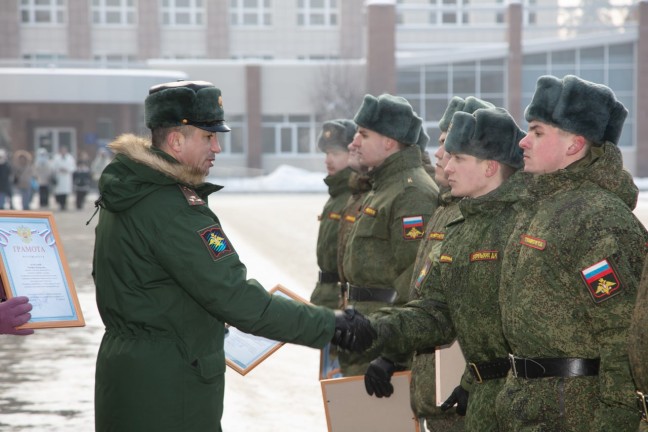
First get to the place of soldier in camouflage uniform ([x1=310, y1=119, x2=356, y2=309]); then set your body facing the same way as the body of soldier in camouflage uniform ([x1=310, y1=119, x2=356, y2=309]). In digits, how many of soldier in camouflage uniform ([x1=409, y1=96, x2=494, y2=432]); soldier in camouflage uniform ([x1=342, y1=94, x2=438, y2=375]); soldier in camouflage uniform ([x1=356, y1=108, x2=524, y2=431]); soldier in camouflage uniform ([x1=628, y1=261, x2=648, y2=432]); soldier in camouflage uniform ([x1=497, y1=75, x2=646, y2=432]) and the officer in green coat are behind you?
0

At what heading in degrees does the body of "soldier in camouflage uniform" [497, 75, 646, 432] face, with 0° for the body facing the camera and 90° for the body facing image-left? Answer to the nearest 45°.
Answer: approximately 90°

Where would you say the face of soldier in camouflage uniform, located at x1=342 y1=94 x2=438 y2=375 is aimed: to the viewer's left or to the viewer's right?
to the viewer's left

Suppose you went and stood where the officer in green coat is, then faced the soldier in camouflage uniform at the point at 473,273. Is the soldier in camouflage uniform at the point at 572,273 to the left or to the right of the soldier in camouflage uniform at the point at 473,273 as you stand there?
right

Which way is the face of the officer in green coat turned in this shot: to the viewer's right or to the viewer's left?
to the viewer's right

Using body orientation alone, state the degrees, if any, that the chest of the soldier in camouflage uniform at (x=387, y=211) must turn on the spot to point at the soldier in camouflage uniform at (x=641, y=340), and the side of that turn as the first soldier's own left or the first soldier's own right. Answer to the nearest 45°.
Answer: approximately 90° to the first soldier's own left

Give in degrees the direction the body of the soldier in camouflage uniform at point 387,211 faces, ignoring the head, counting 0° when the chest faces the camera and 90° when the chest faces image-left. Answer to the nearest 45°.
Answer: approximately 90°

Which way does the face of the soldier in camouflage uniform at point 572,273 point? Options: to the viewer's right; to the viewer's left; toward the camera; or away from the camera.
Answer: to the viewer's left

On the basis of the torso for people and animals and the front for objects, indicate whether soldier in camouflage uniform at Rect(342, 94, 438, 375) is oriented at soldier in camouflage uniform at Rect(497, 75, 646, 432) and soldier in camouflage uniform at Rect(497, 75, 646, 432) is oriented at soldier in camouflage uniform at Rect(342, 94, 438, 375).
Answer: no

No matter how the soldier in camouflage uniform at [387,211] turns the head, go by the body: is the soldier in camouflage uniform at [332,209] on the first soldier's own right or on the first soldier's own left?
on the first soldier's own right

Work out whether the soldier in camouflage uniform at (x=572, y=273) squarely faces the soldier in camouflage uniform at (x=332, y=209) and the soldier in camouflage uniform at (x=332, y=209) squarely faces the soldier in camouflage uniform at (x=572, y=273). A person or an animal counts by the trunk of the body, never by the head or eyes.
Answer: no

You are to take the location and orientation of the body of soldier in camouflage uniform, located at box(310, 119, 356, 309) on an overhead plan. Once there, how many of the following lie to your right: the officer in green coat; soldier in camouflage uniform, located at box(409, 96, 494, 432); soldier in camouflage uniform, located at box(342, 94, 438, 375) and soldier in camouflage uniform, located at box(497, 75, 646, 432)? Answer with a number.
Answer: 0

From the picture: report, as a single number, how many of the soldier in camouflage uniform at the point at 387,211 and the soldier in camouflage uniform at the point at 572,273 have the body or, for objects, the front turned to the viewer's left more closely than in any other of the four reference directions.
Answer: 2

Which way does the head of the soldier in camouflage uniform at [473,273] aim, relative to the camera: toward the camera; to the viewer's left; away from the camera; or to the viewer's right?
to the viewer's left

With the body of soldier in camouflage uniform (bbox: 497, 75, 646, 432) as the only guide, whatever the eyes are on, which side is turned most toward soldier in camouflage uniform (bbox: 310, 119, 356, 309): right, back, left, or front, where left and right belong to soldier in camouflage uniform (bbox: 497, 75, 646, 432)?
right
